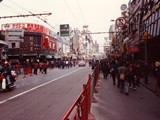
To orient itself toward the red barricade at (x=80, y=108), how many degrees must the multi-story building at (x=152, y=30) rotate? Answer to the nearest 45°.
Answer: approximately 90° to its left

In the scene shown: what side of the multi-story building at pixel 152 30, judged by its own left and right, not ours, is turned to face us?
left
